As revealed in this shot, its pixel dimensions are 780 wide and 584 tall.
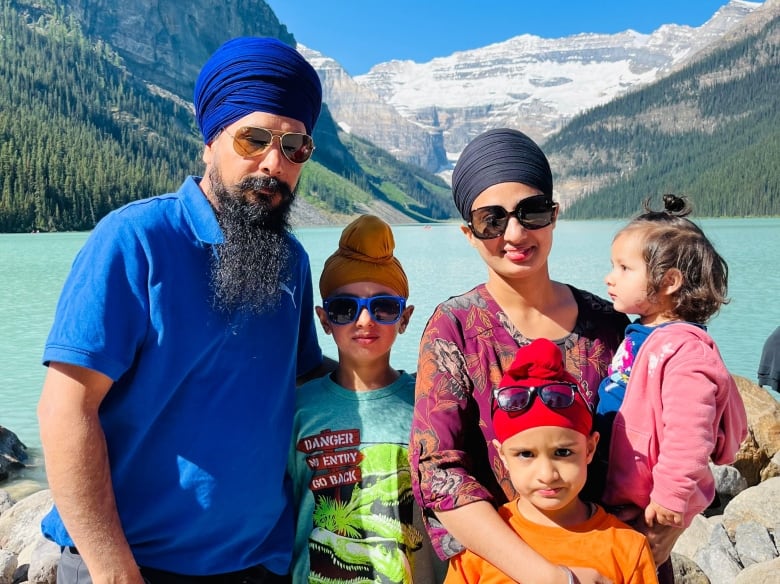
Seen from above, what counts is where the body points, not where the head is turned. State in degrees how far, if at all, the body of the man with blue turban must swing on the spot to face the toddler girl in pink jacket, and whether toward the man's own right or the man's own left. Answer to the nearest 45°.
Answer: approximately 45° to the man's own left

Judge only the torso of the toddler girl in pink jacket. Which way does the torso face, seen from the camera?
to the viewer's left

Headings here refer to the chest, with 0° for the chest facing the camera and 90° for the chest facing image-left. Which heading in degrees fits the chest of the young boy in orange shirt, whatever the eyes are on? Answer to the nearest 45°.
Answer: approximately 0°

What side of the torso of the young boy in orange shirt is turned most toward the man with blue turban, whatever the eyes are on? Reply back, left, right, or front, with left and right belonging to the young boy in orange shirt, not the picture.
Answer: right

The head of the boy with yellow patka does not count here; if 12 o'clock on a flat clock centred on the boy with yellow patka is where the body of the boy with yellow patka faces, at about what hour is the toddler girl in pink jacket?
The toddler girl in pink jacket is roughly at 10 o'clock from the boy with yellow patka.

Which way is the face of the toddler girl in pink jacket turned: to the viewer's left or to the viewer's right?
to the viewer's left
